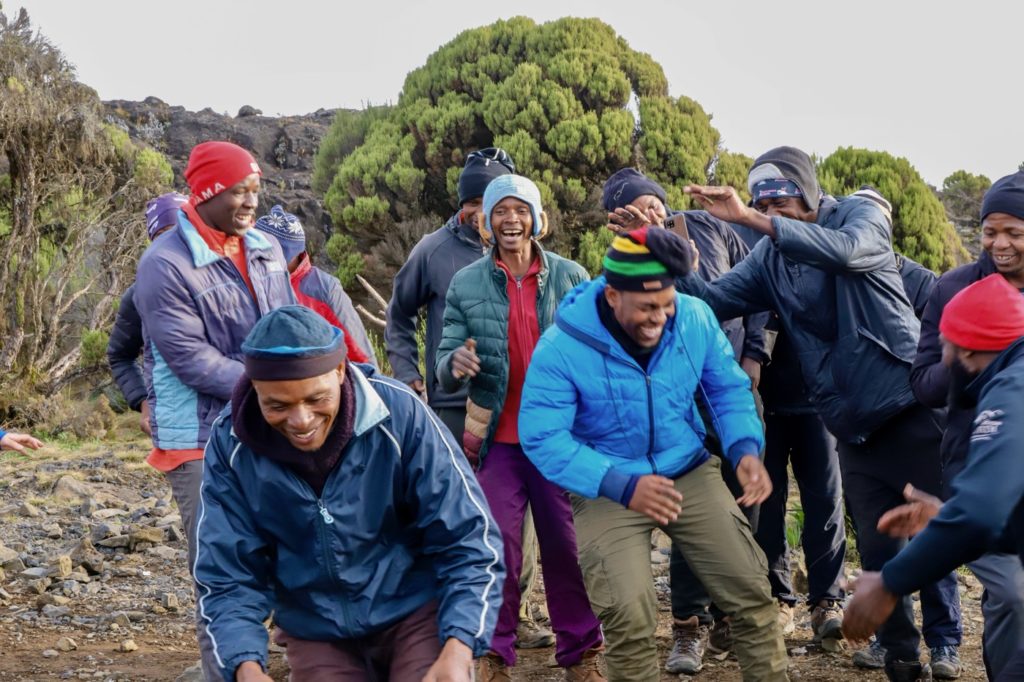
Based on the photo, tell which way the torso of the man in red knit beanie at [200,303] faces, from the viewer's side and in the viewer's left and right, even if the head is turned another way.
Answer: facing the viewer and to the right of the viewer

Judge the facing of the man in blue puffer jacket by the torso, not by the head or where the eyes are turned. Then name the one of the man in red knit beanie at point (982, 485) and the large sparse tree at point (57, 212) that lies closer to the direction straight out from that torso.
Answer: the man in red knit beanie

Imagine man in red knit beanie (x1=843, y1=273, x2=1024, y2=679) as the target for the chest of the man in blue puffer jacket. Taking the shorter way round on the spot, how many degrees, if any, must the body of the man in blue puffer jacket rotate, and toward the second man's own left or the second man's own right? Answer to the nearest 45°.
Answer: approximately 45° to the second man's own left

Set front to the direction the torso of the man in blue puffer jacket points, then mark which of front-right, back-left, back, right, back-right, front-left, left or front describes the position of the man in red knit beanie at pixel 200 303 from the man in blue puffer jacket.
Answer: right

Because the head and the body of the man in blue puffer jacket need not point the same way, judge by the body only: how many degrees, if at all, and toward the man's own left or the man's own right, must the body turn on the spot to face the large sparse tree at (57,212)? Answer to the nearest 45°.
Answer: approximately 135° to the man's own right

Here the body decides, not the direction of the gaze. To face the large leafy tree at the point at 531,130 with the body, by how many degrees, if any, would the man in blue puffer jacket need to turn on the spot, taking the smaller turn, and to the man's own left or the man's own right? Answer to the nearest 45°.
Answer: approximately 180°

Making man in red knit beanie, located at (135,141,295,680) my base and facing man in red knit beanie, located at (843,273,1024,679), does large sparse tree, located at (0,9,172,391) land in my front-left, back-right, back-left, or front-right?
back-left

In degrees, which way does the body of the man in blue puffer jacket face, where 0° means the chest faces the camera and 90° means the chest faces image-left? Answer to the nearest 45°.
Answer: approximately 0°

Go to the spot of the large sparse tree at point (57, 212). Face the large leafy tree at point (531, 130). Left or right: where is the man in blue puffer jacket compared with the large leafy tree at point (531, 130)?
right

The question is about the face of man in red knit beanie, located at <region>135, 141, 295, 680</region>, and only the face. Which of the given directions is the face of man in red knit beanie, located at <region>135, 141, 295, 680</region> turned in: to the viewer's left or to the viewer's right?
to the viewer's right

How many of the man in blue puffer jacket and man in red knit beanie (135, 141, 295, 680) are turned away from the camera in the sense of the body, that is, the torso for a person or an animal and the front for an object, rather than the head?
0

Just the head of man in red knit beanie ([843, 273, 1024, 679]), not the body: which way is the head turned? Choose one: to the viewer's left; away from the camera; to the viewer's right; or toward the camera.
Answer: to the viewer's left
